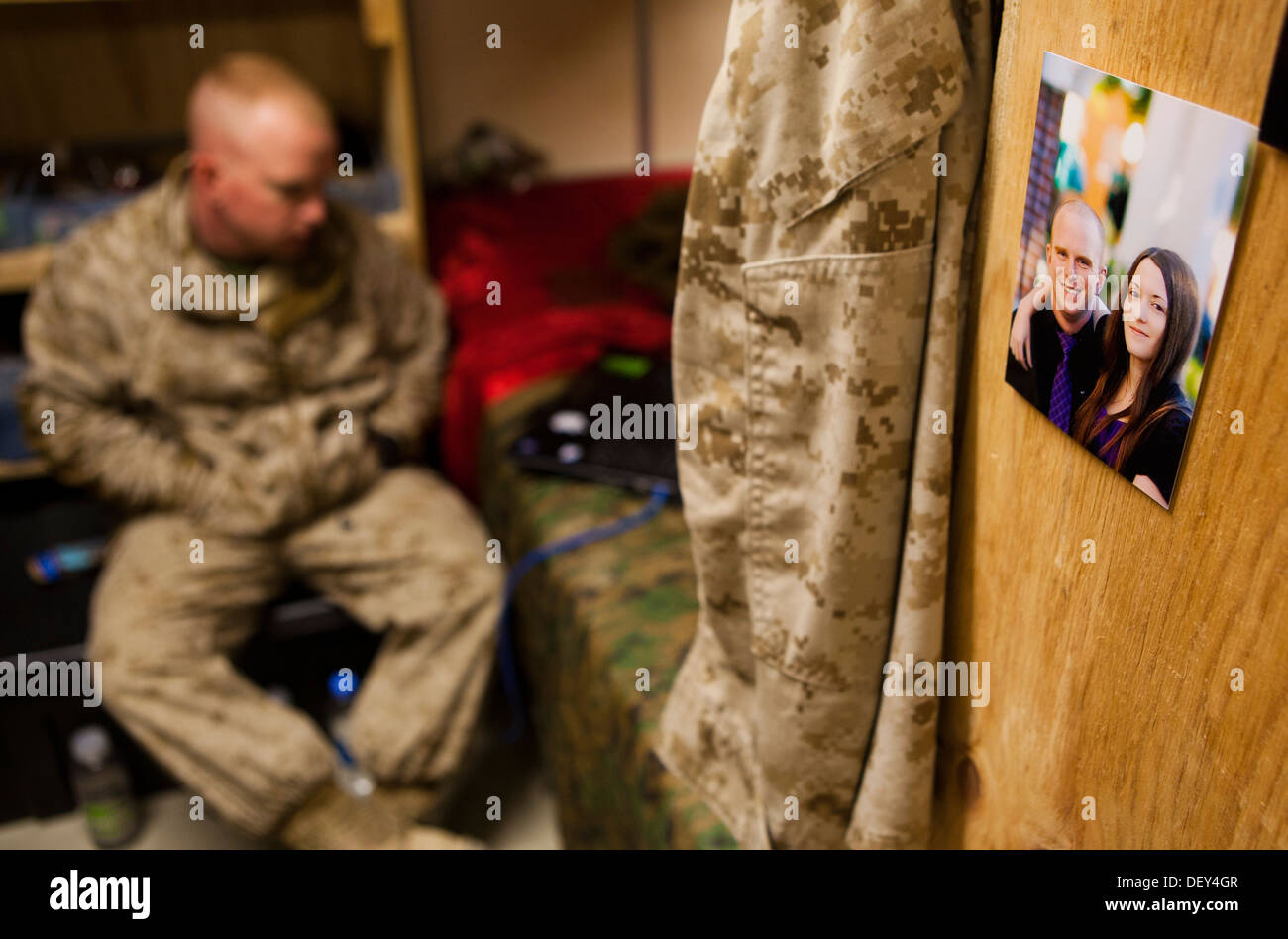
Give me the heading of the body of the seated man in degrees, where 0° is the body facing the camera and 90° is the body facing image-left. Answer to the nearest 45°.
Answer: approximately 0°

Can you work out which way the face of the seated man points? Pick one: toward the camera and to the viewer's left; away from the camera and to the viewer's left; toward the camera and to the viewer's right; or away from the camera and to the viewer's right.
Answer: toward the camera and to the viewer's right

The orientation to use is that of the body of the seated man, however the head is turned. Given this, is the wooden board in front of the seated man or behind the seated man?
in front

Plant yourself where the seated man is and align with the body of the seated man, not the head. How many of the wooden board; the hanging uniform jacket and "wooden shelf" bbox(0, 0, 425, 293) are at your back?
1

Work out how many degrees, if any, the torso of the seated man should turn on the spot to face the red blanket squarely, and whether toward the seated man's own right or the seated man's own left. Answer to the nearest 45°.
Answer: approximately 135° to the seated man's own left

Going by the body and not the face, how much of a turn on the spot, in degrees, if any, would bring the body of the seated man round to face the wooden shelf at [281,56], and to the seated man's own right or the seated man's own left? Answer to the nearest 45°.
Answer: approximately 180°
